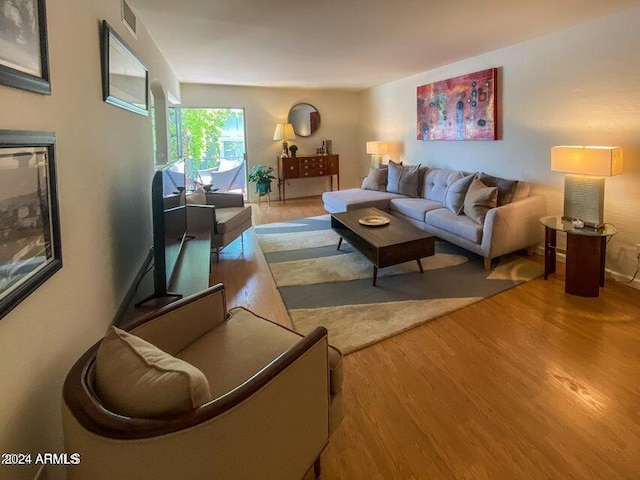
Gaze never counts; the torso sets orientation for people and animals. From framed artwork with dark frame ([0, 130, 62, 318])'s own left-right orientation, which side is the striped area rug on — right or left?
on its left

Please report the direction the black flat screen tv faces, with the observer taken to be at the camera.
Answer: facing to the right of the viewer

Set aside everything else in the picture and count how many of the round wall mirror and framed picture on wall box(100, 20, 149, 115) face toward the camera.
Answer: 1

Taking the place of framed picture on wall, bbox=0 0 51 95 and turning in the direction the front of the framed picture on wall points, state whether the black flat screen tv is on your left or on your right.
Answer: on your left

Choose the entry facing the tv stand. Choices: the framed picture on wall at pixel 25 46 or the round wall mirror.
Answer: the round wall mirror

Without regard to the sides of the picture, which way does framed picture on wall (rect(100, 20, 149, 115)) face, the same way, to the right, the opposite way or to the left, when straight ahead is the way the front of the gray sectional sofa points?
the opposite way

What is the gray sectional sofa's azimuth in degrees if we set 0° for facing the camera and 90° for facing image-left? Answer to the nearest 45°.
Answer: approximately 45°

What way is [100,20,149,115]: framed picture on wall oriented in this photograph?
to the viewer's right

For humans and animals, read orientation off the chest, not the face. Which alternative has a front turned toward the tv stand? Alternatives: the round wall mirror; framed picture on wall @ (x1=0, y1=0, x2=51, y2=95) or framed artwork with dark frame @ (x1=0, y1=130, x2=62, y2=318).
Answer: the round wall mirror

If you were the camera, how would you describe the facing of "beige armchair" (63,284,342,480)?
facing away from the viewer and to the right of the viewer

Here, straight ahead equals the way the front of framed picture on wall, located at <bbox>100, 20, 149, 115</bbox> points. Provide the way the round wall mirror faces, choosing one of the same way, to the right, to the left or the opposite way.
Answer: to the right
